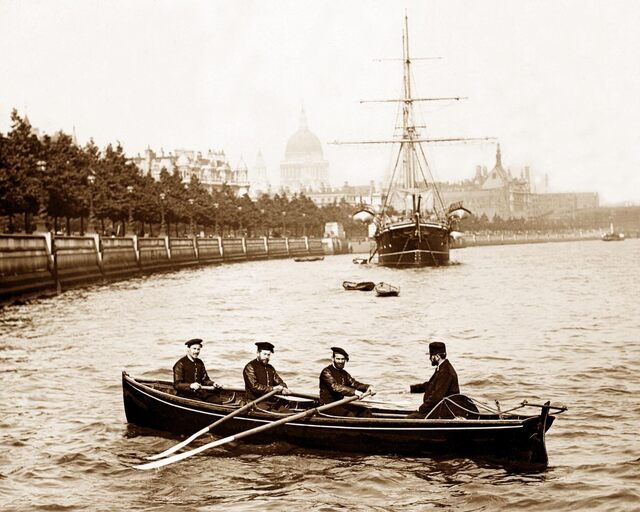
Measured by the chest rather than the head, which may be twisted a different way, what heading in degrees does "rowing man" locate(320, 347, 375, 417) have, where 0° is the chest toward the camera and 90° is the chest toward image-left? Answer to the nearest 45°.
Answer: approximately 315°

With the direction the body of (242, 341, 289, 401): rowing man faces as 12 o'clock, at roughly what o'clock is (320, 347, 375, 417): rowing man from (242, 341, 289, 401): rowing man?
(320, 347, 375, 417): rowing man is roughly at 11 o'clock from (242, 341, 289, 401): rowing man.

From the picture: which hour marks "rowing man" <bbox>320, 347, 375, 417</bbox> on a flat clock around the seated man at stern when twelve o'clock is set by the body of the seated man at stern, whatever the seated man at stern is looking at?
The rowing man is roughly at 1 o'clock from the seated man at stern.

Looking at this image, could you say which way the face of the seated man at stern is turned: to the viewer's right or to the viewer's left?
to the viewer's left

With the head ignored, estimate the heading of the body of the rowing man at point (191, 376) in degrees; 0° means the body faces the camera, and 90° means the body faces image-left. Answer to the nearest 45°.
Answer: approximately 315°

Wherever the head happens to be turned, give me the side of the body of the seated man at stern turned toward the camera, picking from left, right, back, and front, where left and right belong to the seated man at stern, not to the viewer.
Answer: left

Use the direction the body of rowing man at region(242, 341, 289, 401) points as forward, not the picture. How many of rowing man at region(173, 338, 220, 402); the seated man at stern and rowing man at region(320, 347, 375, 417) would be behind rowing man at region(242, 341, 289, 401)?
1

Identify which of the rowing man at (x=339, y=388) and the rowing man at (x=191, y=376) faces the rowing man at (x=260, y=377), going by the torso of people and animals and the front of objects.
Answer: the rowing man at (x=191, y=376)
